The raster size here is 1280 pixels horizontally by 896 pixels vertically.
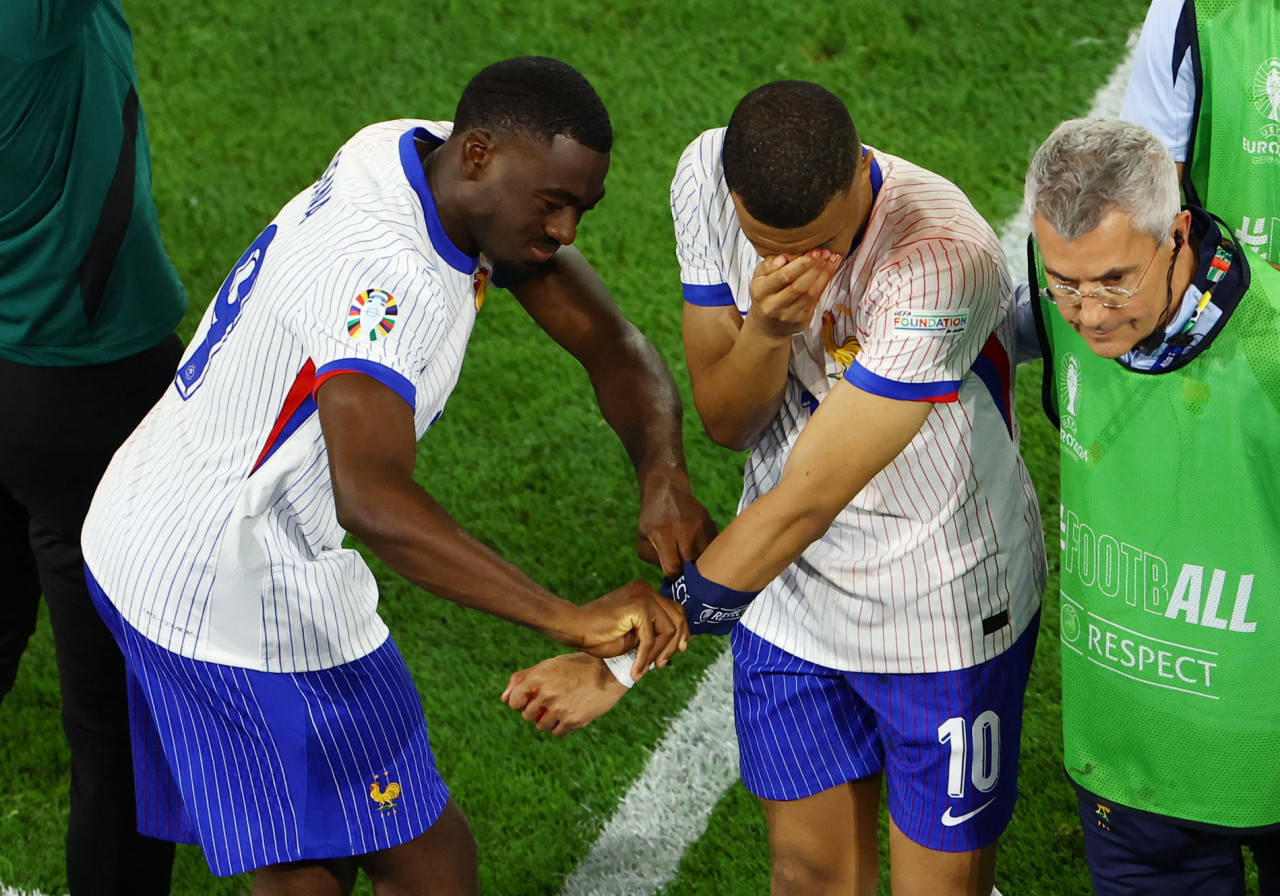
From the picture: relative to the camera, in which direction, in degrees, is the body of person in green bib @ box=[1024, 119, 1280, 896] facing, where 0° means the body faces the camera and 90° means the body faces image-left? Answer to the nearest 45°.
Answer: approximately 45°

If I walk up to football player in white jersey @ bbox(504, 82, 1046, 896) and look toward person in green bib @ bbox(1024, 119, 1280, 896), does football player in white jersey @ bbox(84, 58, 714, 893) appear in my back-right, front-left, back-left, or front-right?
back-right

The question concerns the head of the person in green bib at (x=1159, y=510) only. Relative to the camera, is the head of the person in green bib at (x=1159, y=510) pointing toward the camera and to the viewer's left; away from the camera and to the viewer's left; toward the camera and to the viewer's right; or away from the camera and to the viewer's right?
toward the camera and to the viewer's left

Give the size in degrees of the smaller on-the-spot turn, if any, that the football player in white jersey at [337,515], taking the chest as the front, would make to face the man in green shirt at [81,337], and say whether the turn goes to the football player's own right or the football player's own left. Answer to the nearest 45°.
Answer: approximately 135° to the football player's own left

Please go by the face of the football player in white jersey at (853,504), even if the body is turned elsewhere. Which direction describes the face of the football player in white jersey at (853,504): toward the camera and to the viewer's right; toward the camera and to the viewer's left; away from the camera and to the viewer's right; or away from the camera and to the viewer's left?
toward the camera and to the viewer's left

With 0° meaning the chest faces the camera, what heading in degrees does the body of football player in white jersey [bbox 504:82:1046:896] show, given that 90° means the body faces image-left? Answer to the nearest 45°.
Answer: approximately 45°

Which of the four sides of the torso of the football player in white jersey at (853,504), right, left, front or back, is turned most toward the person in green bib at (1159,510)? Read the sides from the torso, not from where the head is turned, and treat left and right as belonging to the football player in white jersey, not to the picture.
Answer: left

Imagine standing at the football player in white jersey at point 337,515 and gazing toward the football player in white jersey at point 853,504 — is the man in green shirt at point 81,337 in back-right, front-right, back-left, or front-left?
back-left

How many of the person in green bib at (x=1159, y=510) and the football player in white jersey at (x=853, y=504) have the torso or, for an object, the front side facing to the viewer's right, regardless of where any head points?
0

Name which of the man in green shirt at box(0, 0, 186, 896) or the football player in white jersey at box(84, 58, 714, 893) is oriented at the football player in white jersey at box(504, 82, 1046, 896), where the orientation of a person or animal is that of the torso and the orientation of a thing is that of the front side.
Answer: the football player in white jersey at box(84, 58, 714, 893)

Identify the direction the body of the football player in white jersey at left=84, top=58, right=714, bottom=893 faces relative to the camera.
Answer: to the viewer's right

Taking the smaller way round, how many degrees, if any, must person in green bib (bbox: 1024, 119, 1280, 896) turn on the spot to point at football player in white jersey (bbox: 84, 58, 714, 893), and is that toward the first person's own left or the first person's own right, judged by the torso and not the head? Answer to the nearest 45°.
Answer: approximately 45° to the first person's own right
